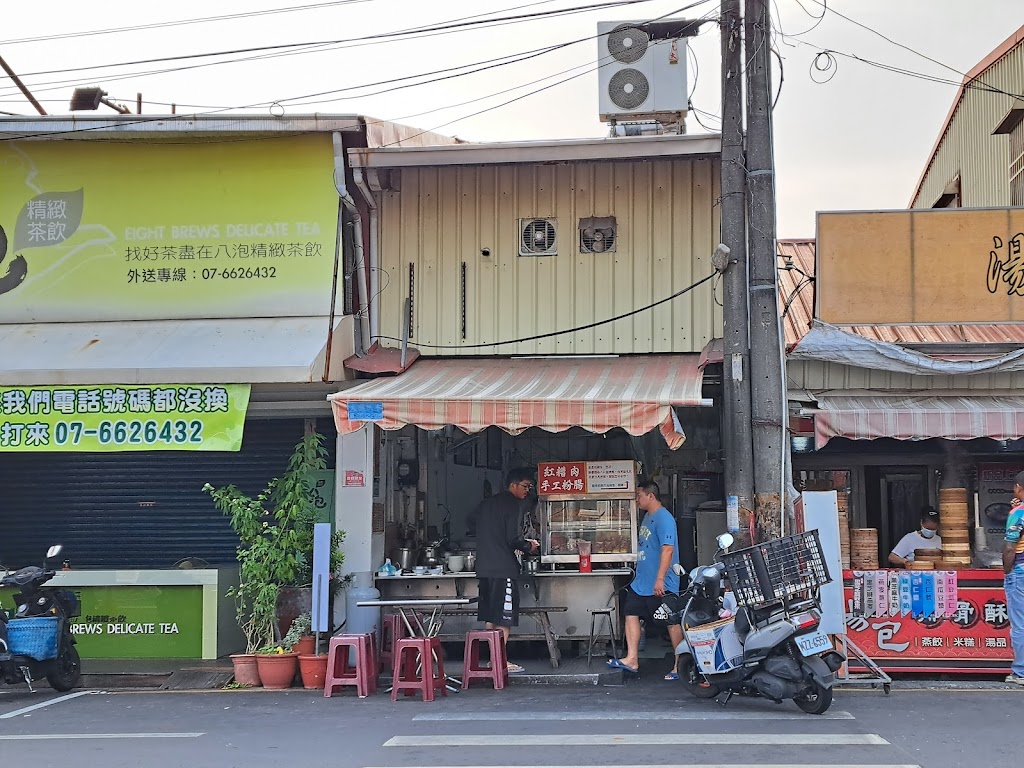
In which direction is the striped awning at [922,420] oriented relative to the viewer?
toward the camera

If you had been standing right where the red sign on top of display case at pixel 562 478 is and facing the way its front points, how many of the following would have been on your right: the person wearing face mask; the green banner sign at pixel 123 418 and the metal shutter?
2

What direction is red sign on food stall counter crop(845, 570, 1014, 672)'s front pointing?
toward the camera

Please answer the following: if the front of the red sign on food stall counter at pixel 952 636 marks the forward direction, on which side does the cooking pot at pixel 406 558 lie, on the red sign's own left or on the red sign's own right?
on the red sign's own right

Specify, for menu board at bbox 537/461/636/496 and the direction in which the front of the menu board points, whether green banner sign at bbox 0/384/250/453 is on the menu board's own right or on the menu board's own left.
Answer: on the menu board's own right

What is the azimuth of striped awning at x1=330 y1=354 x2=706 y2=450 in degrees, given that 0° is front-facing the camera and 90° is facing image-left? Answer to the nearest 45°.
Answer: approximately 0°

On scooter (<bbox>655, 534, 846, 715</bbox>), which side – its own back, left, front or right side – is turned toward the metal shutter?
front

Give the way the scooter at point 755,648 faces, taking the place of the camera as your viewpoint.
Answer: facing away from the viewer and to the left of the viewer

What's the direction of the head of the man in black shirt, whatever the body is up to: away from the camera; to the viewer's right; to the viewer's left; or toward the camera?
to the viewer's right

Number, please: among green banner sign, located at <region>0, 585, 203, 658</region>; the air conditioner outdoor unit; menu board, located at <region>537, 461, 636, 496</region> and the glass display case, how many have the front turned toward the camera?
4

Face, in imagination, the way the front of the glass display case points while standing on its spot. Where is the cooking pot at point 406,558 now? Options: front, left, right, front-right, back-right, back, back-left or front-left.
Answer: right
